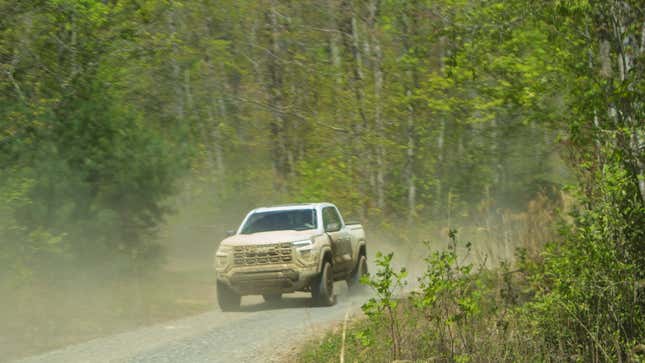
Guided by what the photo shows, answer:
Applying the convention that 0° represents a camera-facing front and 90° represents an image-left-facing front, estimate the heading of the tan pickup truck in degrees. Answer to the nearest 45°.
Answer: approximately 45°
